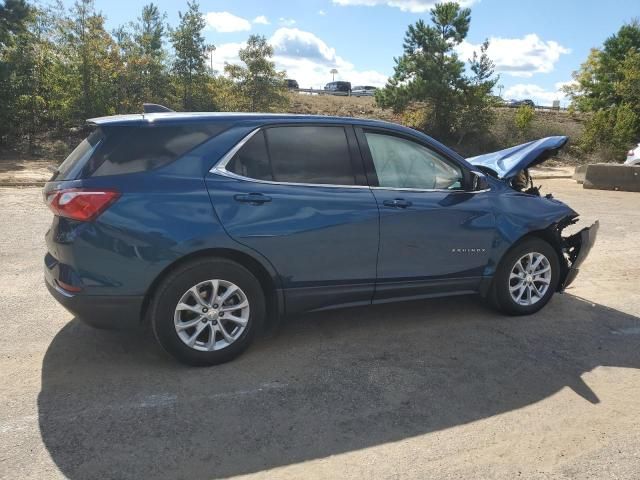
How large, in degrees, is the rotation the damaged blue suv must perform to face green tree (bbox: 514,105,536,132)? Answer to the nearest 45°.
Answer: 0° — it already faces it

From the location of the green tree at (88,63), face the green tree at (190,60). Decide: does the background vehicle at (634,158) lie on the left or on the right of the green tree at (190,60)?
right

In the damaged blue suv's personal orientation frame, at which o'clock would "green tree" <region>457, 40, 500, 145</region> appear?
The green tree is roughly at 11 o'clock from the damaged blue suv.

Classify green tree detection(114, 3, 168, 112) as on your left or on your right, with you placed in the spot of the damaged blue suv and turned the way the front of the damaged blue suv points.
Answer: on your left

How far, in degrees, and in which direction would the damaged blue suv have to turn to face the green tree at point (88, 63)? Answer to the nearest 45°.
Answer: approximately 90° to its left

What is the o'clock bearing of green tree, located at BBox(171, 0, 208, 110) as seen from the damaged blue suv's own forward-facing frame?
The green tree is roughly at 10 o'clock from the damaged blue suv.

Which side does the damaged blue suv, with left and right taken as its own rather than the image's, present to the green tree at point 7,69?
left

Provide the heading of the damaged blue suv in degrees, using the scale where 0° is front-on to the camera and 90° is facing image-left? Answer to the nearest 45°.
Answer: approximately 225°
